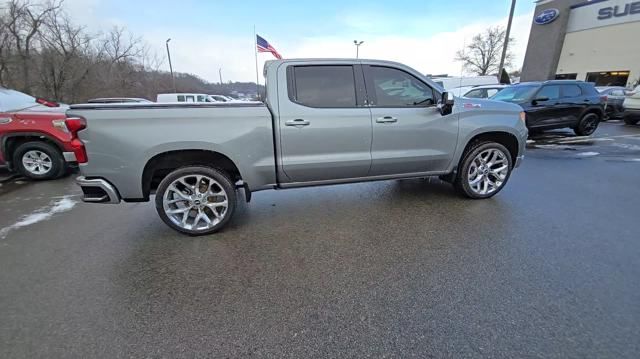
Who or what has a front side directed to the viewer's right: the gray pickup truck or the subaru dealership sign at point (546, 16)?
the gray pickup truck

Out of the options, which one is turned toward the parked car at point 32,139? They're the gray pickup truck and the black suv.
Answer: the black suv

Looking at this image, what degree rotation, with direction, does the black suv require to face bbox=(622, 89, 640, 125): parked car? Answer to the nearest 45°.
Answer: approximately 180°

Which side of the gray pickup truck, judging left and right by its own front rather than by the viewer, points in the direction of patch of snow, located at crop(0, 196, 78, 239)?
back

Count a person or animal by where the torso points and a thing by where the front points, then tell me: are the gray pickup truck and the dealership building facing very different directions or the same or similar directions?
very different directions

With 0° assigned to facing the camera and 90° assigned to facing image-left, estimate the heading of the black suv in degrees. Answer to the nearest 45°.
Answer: approximately 45°

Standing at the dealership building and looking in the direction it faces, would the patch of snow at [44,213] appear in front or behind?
in front

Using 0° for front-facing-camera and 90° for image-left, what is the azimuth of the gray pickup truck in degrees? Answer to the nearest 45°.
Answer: approximately 270°

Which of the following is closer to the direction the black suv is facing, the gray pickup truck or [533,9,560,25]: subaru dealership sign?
the gray pickup truck

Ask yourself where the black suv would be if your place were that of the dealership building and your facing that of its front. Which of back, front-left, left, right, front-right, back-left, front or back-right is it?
front-left

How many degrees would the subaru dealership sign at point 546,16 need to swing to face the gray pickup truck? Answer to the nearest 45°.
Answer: approximately 45° to its left

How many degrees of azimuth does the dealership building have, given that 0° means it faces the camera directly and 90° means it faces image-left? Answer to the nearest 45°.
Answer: approximately 45°

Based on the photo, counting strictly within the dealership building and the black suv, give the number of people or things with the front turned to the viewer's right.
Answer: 0

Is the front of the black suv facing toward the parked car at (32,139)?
yes

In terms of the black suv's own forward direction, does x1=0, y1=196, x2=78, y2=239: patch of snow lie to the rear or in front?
in front
